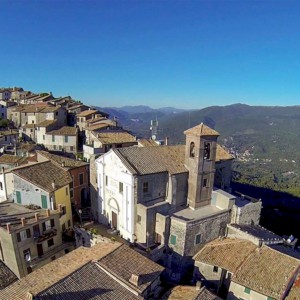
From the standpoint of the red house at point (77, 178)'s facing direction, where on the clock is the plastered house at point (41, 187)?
the plastered house at point (41, 187) is roughly at 3 o'clock from the red house at point (77, 178).

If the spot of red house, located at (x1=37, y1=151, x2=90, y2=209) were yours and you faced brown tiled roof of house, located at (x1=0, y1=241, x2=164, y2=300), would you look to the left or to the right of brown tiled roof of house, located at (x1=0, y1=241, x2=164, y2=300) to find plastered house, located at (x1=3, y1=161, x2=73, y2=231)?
right

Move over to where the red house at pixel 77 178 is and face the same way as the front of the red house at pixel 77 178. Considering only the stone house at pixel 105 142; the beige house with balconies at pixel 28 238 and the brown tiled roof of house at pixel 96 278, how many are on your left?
1

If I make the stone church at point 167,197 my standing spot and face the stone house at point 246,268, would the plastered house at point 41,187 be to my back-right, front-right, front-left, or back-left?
back-right

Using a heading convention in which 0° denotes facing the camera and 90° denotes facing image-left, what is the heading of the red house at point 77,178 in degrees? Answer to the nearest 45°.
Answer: approximately 315°

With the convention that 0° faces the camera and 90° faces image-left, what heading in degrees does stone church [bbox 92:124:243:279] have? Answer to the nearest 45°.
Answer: approximately 45°

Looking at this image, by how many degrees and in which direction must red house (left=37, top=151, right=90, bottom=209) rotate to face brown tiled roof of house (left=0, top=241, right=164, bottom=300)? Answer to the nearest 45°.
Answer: approximately 45° to its right

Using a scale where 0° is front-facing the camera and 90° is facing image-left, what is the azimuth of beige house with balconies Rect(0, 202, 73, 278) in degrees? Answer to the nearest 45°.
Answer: approximately 315°
